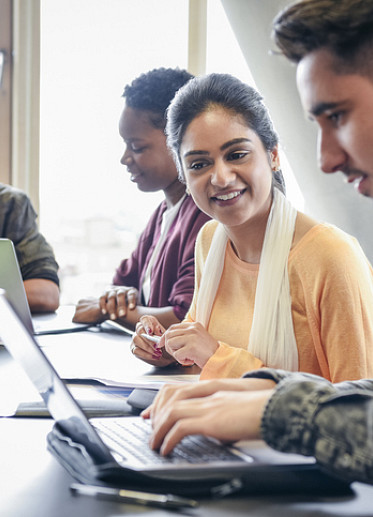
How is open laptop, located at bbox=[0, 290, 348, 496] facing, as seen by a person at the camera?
facing to the right of the viewer

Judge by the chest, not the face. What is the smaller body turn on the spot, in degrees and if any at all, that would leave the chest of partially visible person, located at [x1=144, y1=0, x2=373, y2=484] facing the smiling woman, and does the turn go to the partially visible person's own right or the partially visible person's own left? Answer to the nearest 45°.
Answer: approximately 90° to the partially visible person's own right

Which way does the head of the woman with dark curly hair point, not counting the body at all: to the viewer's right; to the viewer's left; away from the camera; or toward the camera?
to the viewer's left

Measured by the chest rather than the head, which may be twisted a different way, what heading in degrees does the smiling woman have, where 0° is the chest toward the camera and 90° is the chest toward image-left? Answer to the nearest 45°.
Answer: approximately 45°

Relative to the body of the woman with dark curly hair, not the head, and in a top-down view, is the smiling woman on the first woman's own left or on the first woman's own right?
on the first woman's own left

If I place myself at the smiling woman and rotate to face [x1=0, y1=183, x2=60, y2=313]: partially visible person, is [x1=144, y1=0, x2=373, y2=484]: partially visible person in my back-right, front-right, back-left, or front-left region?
back-left

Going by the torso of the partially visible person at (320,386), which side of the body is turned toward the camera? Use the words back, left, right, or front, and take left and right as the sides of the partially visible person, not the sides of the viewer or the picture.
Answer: left

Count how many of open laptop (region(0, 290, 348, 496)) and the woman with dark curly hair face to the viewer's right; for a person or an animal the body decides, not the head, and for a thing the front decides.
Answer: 1

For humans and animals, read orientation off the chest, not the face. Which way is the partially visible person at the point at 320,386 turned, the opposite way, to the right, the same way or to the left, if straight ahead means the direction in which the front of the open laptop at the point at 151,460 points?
the opposite way
